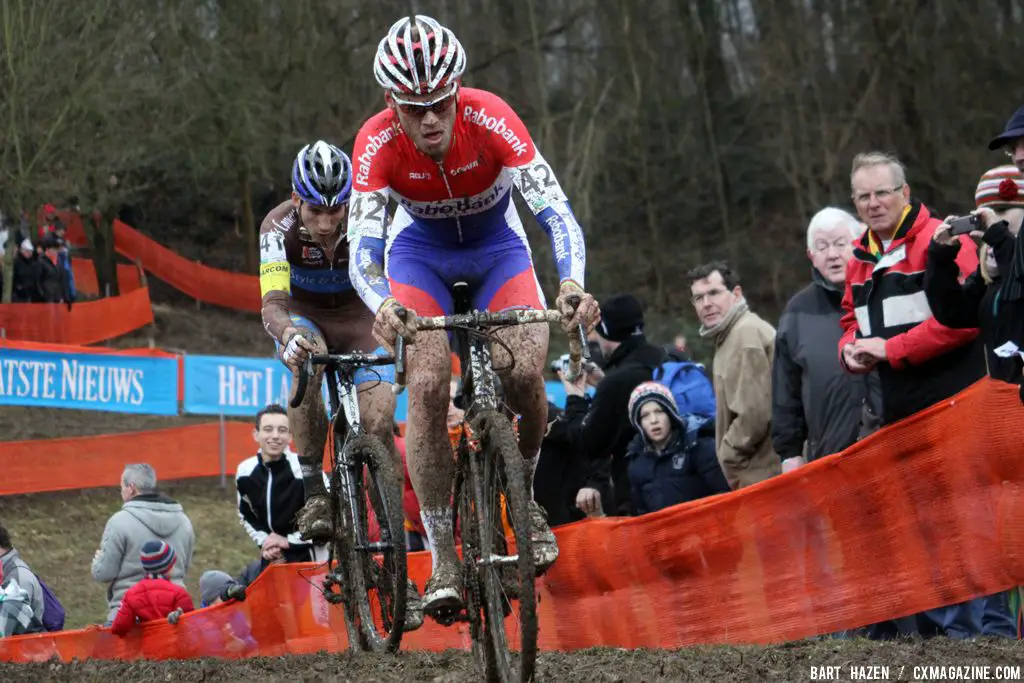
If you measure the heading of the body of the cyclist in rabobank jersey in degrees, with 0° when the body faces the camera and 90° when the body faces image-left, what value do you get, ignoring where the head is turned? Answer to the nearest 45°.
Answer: approximately 0°

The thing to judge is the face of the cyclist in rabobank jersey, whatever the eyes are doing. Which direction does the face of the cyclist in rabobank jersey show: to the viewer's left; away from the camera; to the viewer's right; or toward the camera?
toward the camera

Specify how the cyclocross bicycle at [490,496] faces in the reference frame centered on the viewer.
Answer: facing the viewer

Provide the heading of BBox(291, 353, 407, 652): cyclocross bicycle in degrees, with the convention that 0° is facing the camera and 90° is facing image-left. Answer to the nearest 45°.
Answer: approximately 0°

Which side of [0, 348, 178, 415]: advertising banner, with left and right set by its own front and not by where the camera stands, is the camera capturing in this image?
front

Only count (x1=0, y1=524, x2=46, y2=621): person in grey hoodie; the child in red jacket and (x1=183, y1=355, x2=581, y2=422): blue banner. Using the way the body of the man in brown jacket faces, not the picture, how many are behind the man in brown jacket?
0

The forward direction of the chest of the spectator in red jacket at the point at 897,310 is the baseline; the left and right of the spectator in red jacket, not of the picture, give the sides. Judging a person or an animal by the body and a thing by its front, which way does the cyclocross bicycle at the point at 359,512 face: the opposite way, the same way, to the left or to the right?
to the left

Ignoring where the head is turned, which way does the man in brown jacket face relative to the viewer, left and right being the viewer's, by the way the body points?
facing to the left of the viewer

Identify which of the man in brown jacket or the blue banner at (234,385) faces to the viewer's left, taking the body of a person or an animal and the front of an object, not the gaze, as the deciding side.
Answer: the man in brown jacket

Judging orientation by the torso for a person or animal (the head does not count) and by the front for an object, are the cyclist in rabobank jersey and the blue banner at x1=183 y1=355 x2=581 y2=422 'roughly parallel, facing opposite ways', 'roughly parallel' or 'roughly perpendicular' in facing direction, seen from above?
roughly parallel

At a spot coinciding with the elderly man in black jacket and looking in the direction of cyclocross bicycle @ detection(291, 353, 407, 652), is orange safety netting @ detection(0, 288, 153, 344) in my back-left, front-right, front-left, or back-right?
front-right

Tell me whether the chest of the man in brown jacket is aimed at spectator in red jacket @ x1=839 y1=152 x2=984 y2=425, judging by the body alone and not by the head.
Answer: no

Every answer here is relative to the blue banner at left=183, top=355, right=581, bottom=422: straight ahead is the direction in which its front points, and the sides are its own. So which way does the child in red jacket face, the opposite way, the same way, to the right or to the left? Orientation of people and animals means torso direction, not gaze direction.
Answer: the opposite way

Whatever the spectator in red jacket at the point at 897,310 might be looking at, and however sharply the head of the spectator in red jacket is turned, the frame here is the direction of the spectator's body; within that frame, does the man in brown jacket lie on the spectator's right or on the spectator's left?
on the spectator's right

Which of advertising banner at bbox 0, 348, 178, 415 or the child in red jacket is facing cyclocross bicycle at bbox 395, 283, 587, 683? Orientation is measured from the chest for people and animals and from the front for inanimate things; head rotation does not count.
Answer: the advertising banner

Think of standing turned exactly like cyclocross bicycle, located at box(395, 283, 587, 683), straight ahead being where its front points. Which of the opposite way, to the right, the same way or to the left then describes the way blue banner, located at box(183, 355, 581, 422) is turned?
the same way

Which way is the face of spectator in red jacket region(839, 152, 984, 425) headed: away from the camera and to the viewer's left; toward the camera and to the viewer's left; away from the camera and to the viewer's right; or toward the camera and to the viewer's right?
toward the camera and to the viewer's left

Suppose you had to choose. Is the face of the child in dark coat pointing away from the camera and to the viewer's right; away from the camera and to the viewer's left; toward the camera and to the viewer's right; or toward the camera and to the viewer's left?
toward the camera and to the viewer's left

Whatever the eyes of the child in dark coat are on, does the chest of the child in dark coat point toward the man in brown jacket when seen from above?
no

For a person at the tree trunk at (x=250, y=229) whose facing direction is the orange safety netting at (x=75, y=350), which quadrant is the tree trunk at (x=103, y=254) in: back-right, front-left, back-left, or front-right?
front-right

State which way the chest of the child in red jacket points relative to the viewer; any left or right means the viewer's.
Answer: facing away from the viewer
